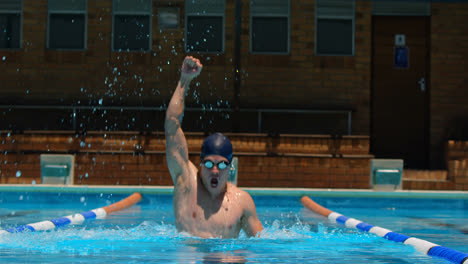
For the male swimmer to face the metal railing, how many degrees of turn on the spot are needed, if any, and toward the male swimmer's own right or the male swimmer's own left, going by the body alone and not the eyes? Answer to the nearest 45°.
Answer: approximately 180°

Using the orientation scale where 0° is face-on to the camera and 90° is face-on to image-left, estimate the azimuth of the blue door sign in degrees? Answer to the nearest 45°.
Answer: approximately 0°

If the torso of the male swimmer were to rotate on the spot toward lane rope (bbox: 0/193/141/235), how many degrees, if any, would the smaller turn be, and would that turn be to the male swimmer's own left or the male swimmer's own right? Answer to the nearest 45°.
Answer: approximately 135° to the male swimmer's own right

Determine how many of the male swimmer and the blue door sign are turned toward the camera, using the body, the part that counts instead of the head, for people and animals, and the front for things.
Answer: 2

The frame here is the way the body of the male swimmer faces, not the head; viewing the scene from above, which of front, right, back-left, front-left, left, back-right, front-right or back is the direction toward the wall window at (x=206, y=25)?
back

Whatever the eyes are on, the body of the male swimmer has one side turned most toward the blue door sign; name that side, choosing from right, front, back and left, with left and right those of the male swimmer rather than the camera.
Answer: back

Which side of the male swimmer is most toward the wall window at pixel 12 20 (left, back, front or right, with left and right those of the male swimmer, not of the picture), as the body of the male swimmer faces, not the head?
back

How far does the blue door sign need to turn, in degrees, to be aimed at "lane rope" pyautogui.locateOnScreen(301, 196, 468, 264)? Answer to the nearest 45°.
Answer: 0° — it already faces it

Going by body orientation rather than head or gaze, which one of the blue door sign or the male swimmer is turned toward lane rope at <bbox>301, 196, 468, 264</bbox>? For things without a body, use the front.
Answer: the blue door sign

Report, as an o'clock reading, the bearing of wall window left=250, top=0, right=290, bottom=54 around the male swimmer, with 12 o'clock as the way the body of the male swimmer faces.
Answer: The wall window is roughly at 6 o'clock from the male swimmer.

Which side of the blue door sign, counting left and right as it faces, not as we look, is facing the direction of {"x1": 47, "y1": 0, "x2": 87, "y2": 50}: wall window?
right

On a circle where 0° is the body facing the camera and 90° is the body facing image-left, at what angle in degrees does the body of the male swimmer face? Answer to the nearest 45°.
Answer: approximately 0°
